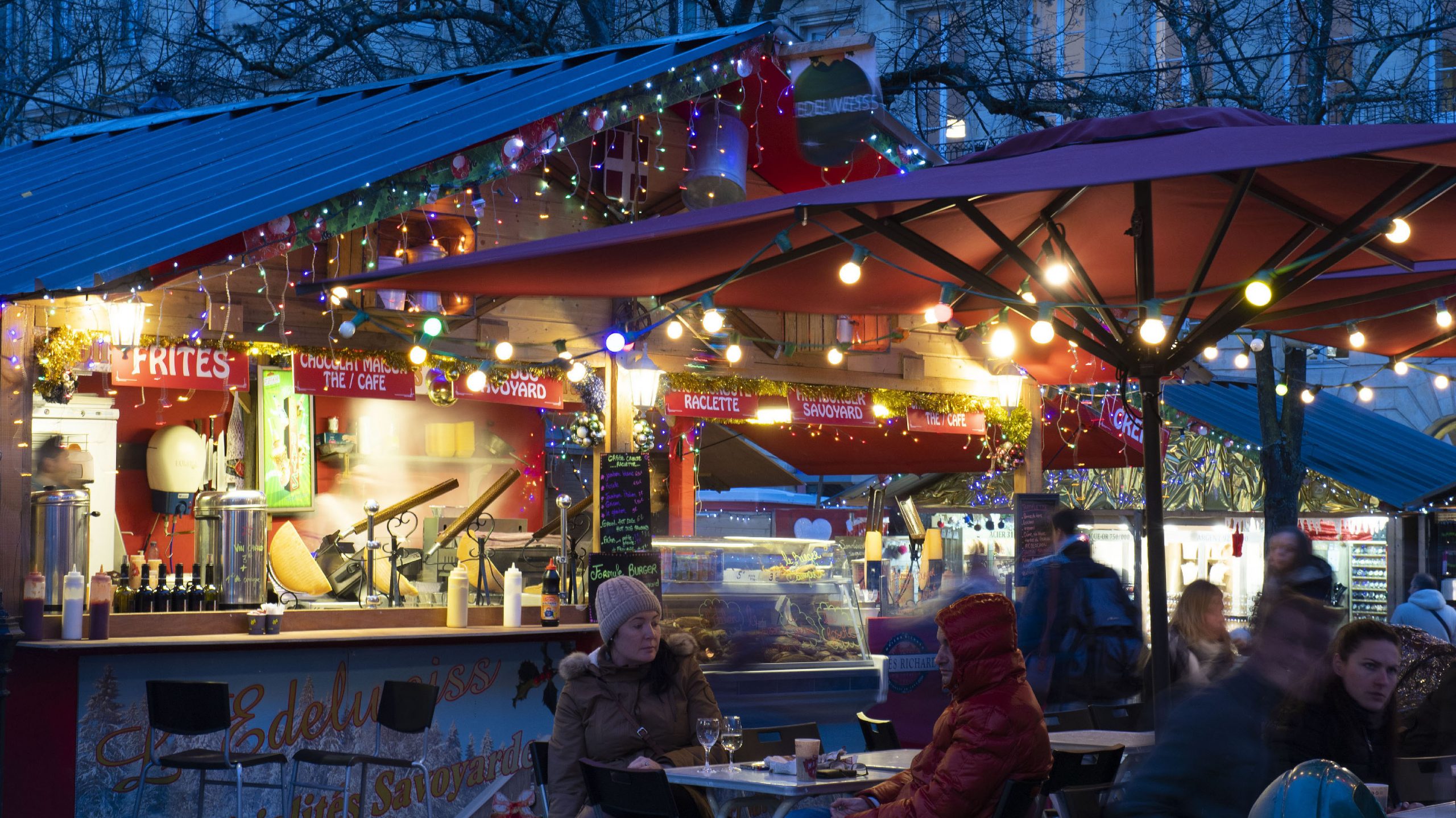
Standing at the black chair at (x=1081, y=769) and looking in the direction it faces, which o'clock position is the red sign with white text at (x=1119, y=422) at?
The red sign with white text is roughly at 12 o'clock from the black chair.

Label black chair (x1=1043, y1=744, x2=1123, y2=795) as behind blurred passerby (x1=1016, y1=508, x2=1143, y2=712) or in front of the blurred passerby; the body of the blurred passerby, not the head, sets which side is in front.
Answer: behind

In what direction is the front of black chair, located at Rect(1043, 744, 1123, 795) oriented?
away from the camera

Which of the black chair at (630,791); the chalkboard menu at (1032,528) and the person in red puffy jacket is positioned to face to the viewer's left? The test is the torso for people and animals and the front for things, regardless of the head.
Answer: the person in red puffy jacket

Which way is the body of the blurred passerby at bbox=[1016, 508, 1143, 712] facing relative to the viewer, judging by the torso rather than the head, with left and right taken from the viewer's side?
facing away from the viewer and to the left of the viewer

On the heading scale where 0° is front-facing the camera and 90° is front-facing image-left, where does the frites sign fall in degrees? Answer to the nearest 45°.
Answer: approximately 0°

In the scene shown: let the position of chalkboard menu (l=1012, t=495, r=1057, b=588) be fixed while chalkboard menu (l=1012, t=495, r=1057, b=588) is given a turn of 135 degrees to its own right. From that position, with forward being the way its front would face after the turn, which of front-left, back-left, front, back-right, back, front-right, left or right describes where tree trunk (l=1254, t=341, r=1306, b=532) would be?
right

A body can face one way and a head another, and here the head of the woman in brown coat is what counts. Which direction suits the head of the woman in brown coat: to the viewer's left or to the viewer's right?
to the viewer's right

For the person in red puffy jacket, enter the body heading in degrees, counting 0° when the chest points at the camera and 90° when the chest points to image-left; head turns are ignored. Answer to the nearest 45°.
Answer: approximately 90°
